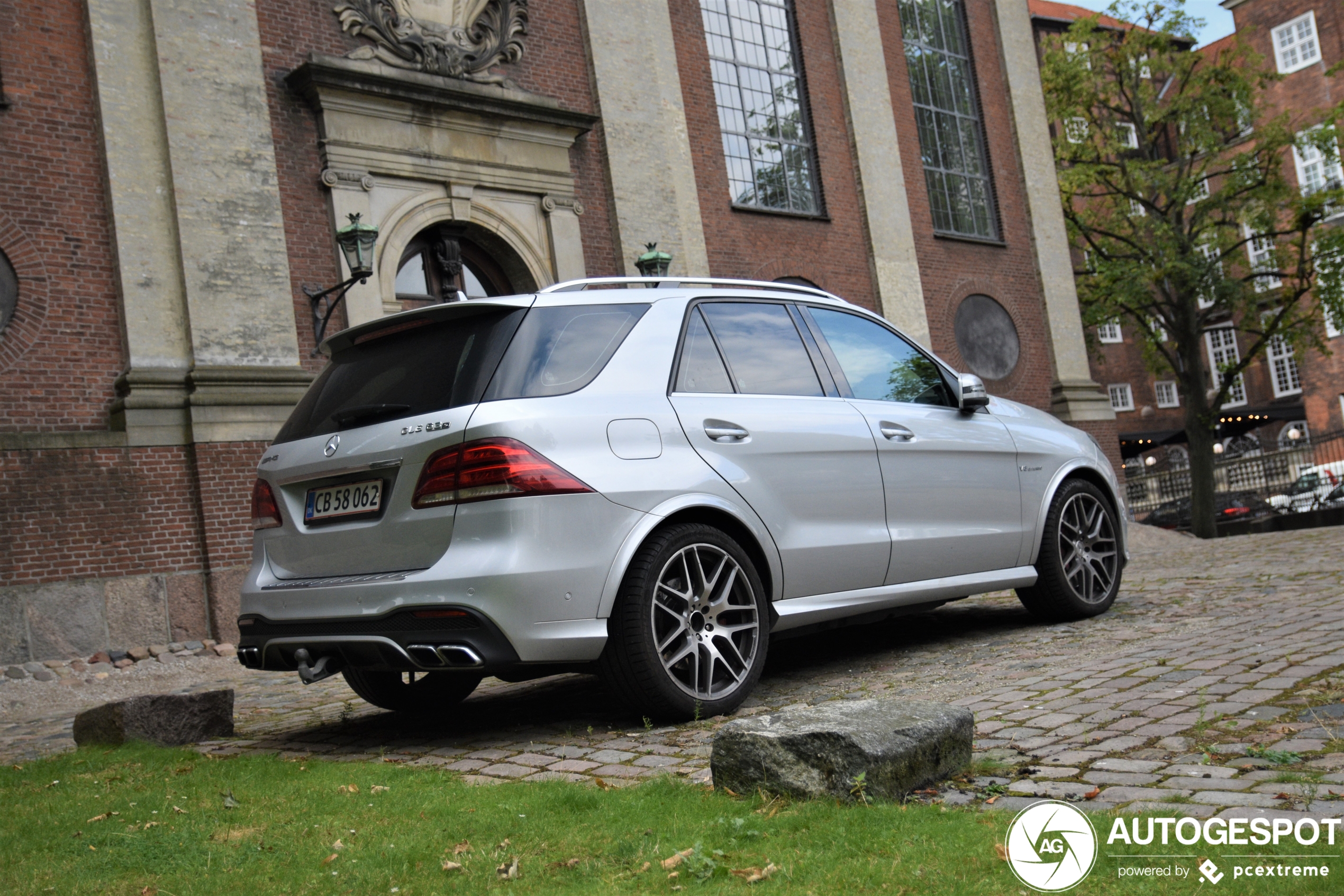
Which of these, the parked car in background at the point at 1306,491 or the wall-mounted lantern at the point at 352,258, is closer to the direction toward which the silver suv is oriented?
the parked car in background

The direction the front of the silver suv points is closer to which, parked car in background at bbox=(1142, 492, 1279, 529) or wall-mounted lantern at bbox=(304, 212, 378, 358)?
the parked car in background

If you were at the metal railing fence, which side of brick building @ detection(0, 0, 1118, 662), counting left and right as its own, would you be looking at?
left

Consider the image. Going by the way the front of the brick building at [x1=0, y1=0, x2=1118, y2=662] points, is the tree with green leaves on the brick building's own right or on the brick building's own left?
on the brick building's own left

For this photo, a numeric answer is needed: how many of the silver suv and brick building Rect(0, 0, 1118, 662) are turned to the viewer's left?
0

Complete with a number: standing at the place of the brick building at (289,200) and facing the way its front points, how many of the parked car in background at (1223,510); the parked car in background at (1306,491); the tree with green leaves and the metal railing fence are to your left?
4

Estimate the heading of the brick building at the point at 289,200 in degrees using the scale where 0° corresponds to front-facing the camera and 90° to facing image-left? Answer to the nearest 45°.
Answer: approximately 315°

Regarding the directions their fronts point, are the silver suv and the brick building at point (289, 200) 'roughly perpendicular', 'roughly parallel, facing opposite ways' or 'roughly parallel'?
roughly perpendicular

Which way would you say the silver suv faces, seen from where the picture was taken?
facing away from the viewer and to the right of the viewer

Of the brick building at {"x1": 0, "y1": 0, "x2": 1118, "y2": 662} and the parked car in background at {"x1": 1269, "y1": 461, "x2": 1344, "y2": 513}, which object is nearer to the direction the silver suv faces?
the parked car in background

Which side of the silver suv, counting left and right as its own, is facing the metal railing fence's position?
front
